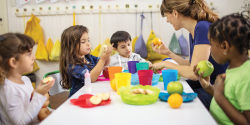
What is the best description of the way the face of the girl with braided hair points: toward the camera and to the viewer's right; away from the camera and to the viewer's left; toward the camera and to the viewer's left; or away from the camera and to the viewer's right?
away from the camera and to the viewer's left

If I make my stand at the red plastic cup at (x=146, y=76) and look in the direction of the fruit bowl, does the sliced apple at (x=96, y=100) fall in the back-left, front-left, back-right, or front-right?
front-right

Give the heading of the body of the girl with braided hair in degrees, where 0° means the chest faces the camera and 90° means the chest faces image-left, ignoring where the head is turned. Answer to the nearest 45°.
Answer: approximately 90°
